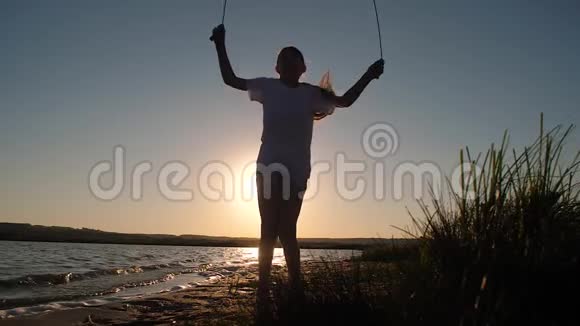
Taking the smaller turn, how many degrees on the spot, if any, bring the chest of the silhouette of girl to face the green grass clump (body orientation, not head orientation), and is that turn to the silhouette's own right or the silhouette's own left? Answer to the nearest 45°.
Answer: approximately 45° to the silhouette's own left

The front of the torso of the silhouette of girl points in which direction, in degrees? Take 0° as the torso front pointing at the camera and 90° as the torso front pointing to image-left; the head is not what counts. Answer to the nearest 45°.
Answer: approximately 0°
